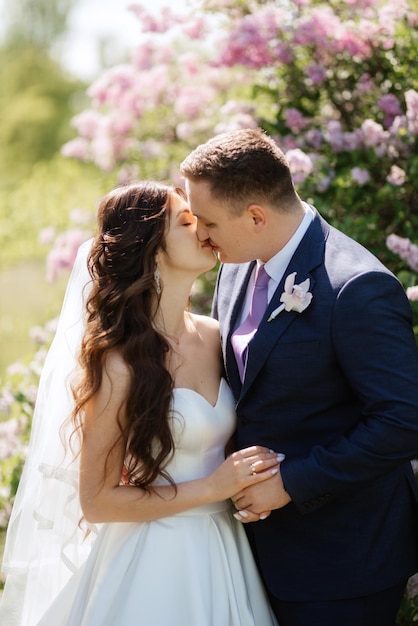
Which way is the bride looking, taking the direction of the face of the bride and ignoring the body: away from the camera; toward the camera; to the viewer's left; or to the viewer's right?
to the viewer's right

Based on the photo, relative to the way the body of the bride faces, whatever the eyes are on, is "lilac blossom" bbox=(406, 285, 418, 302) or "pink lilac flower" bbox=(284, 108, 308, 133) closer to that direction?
the lilac blossom

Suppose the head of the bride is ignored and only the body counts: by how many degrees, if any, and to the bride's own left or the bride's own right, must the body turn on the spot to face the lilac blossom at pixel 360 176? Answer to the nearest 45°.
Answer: approximately 90° to the bride's own left

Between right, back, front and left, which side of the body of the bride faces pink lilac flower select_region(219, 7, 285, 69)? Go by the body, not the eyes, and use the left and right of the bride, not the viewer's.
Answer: left

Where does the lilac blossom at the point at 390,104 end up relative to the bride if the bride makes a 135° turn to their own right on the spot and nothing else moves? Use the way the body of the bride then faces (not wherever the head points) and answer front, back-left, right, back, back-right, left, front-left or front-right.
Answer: back-right

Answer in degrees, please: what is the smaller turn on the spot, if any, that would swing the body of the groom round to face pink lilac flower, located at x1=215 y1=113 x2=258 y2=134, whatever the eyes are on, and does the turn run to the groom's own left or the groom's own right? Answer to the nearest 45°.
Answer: approximately 135° to the groom's own right

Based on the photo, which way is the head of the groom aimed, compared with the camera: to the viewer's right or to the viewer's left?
to the viewer's left

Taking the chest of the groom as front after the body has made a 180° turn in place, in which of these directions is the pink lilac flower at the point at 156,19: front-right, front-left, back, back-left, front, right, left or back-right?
front-left

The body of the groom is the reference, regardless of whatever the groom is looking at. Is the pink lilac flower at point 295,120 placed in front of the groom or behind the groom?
behind

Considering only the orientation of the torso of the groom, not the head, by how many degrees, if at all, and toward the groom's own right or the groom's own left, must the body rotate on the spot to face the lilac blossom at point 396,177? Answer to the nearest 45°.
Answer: approximately 135° to the groom's own right

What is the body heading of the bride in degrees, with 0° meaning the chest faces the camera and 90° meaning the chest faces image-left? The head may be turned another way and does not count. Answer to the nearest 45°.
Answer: approximately 315°

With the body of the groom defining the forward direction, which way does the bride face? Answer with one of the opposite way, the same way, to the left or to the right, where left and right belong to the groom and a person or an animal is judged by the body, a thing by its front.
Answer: to the left

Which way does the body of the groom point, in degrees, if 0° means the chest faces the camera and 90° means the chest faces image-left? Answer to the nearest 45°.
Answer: approximately 45°

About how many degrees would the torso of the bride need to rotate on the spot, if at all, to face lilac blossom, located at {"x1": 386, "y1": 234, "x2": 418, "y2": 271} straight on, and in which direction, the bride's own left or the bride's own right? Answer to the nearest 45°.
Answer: approximately 90° to the bride's own left
